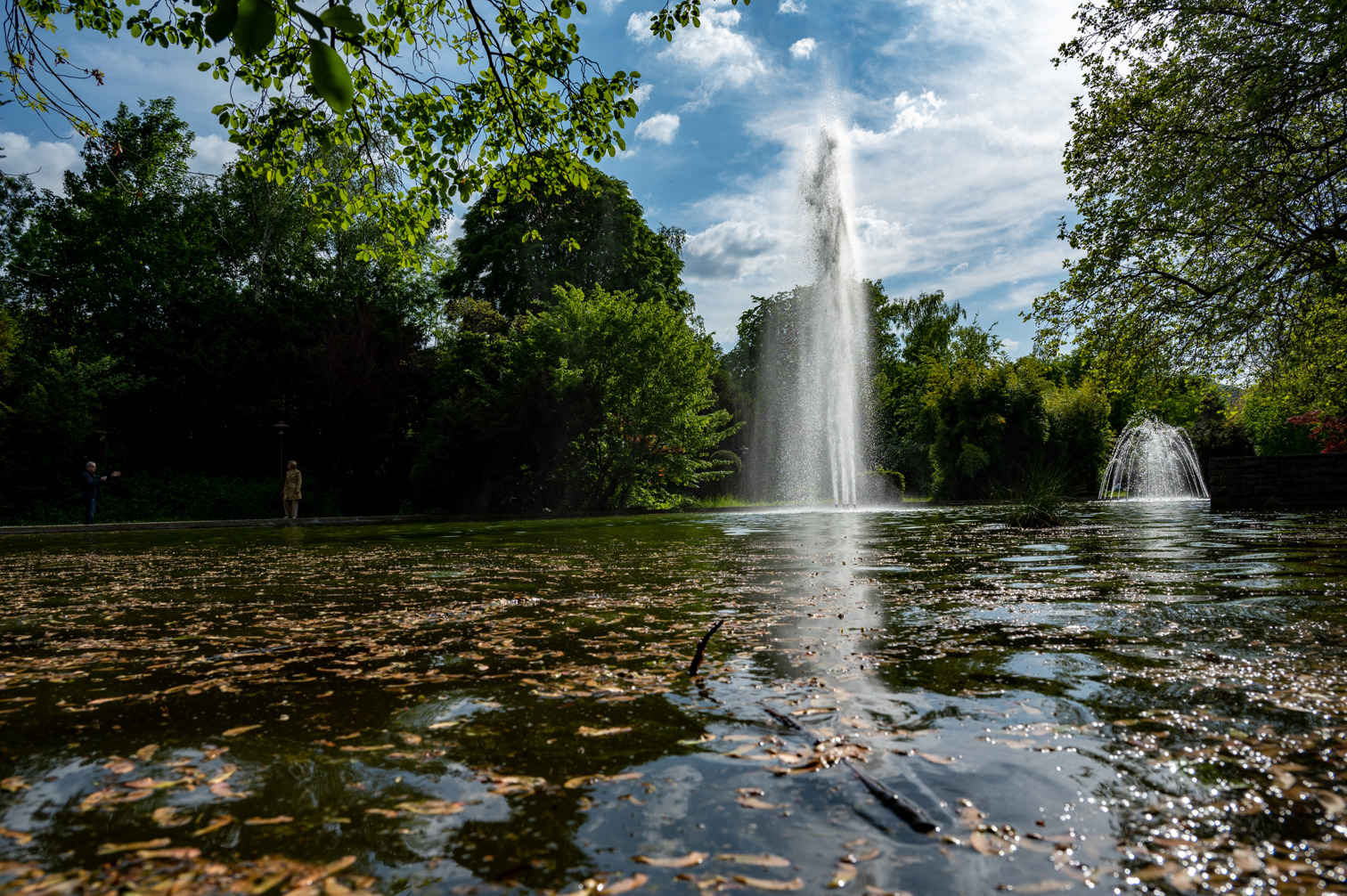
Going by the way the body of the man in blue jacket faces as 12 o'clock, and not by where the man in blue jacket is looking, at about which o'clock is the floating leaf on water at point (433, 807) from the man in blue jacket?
The floating leaf on water is roughly at 3 o'clock from the man in blue jacket.

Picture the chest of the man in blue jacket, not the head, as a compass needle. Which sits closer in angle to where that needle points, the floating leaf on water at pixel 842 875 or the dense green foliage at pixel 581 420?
the dense green foliage

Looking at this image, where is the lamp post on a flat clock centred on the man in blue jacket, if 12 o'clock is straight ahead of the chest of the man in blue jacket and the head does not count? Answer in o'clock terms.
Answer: The lamp post is roughly at 11 o'clock from the man in blue jacket.

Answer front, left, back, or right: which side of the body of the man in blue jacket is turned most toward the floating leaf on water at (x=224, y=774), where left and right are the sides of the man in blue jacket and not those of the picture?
right

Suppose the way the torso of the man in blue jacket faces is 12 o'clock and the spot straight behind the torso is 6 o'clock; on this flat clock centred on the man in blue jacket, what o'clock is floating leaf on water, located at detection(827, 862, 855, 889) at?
The floating leaf on water is roughly at 3 o'clock from the man in blue jacket.

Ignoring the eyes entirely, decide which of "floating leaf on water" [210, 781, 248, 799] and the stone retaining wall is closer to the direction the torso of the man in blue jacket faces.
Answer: the stone retaining wall

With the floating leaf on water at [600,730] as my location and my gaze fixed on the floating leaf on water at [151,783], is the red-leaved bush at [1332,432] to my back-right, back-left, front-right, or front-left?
back-right

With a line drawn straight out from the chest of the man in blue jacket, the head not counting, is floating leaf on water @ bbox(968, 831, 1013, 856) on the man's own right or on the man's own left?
on the man's own right

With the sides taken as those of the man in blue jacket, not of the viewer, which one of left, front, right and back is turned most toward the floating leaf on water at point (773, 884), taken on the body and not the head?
right

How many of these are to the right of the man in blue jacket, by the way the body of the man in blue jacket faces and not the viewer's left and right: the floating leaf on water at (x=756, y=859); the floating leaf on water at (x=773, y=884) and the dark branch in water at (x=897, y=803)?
3

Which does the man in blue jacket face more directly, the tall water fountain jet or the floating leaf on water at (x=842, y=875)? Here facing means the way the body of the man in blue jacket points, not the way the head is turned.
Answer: the tall water fountain jet

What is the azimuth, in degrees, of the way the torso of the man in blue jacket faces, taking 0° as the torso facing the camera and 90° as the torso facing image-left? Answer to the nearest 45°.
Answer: approximately 270°

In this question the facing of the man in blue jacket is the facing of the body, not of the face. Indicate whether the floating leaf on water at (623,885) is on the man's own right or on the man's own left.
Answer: on the man's own right
